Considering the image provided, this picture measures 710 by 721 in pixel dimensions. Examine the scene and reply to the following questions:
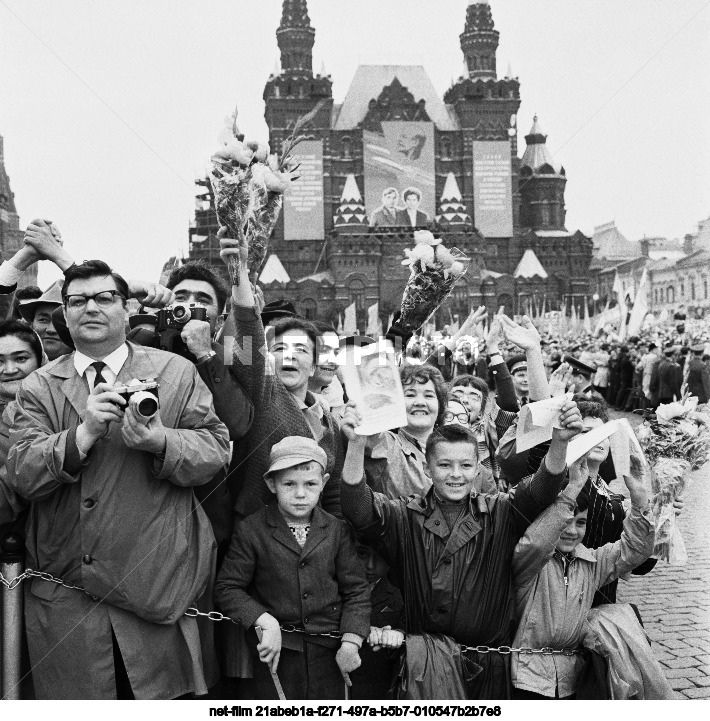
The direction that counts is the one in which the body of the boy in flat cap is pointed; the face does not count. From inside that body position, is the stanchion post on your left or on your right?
on your right

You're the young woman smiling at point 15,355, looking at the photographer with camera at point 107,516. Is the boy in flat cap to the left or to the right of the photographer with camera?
left

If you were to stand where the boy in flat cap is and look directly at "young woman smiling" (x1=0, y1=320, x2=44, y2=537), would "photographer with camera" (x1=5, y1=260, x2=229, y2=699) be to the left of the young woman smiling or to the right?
left

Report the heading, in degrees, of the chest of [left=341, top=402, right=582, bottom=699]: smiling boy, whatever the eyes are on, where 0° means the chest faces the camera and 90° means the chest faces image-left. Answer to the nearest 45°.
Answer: approximately 0°

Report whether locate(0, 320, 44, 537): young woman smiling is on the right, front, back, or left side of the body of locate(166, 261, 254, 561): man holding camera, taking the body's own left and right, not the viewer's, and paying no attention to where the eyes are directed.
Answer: right

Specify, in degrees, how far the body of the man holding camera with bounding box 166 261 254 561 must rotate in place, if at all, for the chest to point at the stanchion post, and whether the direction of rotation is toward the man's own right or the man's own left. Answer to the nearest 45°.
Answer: approximately 45° to the man's own right

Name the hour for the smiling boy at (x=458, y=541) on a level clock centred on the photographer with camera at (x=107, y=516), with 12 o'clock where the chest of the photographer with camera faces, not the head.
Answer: The smiling boy is roughly at 9 o'clock from the photographer with camera.

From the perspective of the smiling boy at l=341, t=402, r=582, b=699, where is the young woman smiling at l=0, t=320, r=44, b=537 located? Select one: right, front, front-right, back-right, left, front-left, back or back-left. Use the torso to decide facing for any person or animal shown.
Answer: right

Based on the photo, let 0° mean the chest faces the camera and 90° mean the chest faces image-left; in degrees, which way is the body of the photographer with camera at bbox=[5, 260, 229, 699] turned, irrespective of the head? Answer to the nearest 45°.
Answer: approximately 0°
